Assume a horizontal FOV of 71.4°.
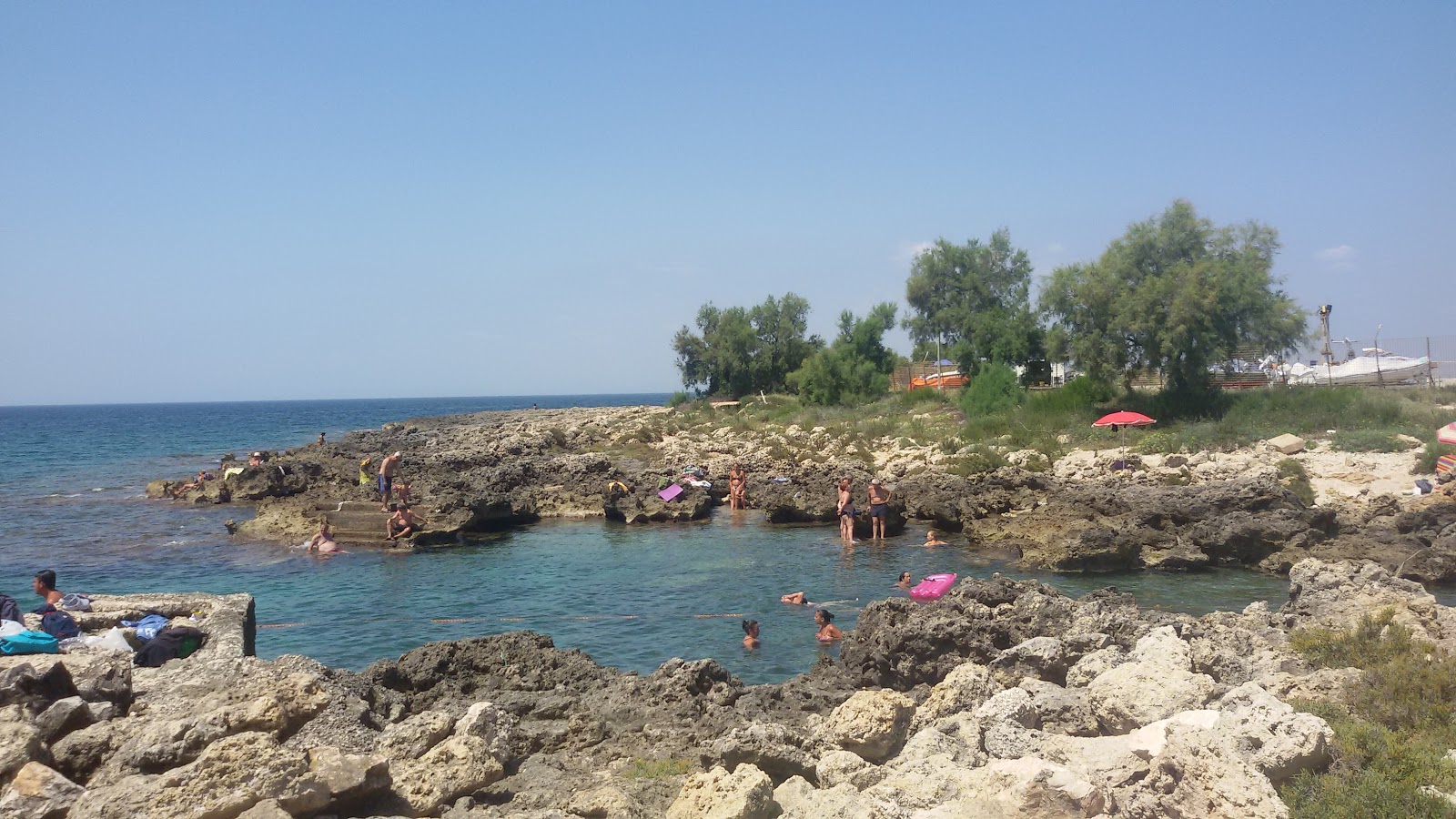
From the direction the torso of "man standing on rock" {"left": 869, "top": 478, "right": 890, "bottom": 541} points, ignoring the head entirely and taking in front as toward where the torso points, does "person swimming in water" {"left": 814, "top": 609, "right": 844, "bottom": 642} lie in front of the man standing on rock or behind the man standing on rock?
in front

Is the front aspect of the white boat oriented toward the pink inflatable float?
no

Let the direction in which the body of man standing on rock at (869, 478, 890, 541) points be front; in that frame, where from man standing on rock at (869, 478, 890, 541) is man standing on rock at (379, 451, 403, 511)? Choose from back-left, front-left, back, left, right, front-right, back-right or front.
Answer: right

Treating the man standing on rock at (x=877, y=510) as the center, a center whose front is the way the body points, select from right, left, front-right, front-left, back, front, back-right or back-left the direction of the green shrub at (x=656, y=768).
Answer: back

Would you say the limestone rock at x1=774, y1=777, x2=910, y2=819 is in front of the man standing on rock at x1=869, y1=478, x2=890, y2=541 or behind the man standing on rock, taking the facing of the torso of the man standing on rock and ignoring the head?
in front
